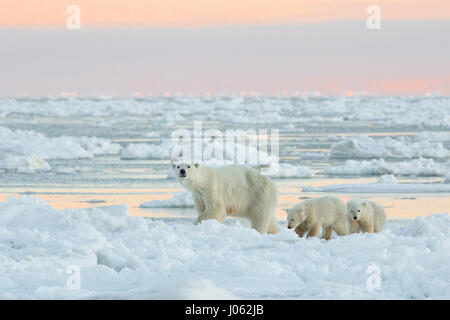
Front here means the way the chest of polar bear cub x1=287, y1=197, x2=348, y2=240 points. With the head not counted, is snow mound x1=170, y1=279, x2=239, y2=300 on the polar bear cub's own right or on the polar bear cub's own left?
on the polar bear cub's own left

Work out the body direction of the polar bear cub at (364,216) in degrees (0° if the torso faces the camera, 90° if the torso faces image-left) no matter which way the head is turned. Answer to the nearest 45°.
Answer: approximately 45°

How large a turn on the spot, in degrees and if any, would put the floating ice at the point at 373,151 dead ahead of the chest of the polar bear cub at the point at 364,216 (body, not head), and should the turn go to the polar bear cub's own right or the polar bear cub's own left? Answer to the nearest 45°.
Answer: approximately 135° to the polar bear cub's own right

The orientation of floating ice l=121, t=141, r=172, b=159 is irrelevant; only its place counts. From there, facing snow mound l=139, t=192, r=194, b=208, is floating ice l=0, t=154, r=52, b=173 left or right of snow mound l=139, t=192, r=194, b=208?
right

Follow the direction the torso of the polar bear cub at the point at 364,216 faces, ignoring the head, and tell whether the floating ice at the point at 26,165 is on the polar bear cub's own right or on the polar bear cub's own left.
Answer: on the polar bear cub's own right

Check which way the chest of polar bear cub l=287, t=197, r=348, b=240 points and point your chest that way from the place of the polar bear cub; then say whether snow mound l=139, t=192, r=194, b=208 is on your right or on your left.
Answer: on your right

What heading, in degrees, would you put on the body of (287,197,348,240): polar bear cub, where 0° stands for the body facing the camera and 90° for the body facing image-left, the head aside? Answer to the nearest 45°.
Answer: approximately 90°

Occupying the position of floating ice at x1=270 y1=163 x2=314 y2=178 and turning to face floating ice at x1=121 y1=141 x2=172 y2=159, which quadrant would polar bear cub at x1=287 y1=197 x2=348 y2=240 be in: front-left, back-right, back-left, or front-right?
back-left

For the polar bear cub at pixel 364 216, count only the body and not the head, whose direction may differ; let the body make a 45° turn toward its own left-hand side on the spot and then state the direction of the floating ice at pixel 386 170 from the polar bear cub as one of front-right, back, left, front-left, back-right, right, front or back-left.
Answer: back

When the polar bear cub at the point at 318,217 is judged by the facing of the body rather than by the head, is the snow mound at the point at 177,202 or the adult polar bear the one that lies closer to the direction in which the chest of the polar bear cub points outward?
the adult polar bear

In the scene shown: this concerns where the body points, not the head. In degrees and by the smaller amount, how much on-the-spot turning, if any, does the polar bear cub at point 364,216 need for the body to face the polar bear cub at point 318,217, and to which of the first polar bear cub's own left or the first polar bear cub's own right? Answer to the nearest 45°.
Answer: approximately 45° to the first polar bear cub's own right

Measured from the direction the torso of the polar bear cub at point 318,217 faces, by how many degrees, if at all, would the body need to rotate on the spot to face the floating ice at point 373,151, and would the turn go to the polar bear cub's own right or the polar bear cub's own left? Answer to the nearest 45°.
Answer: approximately 90° to the polar bear cub's own right
